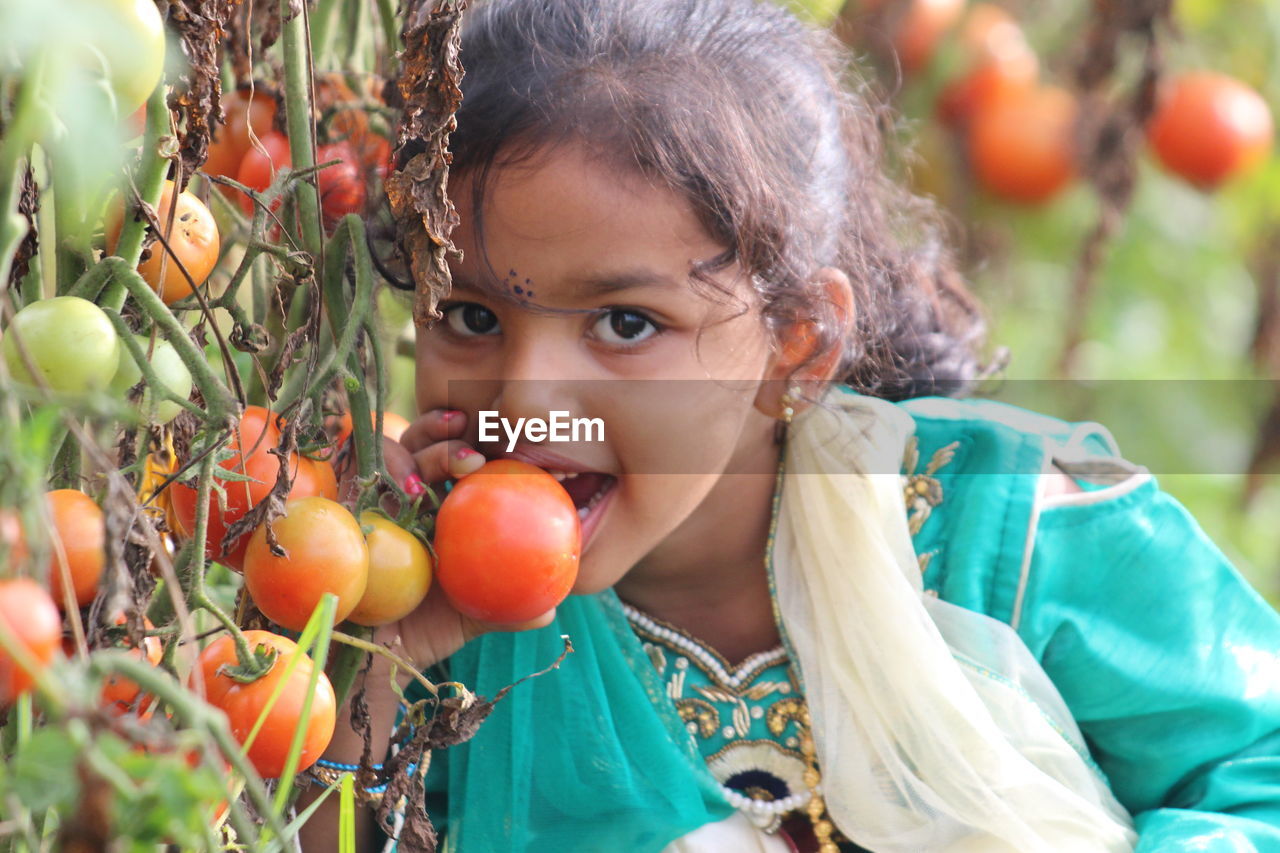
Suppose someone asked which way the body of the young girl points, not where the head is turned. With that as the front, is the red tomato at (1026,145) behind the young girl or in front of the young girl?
behind

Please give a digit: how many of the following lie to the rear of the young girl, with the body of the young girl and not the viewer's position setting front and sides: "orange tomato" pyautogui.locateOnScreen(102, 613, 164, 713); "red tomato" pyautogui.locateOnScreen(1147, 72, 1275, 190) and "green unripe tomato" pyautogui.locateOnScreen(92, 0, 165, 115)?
1

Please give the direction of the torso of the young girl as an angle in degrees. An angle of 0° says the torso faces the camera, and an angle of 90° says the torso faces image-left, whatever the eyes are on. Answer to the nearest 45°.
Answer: approximately 45°

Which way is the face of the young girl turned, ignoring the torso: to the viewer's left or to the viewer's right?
to the viewer's left

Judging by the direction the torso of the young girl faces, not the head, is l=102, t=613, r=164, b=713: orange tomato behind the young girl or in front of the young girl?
in front
